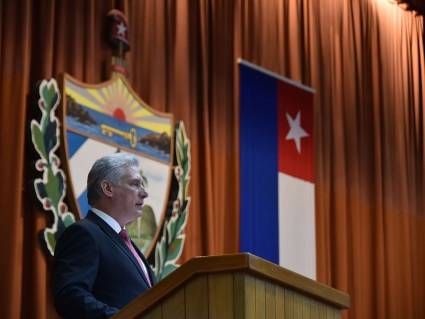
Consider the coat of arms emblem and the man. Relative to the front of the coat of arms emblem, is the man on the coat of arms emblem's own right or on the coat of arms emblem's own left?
on the coat of arms emblem's own right

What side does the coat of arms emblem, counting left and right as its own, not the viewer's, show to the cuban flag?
left

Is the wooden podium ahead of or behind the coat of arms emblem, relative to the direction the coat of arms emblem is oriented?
ahead

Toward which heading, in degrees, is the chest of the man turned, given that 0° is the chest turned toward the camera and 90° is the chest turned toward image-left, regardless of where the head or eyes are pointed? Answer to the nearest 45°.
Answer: approximately 270°

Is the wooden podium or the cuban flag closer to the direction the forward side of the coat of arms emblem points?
the wooden podium

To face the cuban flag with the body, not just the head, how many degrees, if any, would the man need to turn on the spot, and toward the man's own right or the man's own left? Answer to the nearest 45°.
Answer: approximately 90° to the man's own left

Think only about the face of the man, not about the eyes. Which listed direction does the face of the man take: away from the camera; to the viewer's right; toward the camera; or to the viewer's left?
to the viewer's right

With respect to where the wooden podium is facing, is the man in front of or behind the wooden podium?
behind

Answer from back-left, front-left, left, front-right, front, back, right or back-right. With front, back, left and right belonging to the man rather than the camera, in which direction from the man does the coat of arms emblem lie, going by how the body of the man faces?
left
